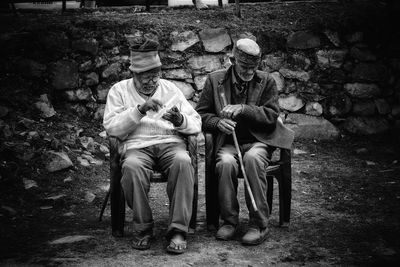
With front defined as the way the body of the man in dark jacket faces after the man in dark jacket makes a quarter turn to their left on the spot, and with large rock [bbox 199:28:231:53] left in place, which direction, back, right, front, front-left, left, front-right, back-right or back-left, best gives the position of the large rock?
left

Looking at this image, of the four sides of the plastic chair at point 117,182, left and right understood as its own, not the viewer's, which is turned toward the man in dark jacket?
left

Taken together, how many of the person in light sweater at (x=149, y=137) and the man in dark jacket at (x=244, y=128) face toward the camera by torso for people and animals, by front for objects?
2

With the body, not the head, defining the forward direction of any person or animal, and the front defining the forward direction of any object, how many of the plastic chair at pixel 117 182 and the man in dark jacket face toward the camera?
2

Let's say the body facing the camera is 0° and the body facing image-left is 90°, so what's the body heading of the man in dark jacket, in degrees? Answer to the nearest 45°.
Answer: approximately 0°

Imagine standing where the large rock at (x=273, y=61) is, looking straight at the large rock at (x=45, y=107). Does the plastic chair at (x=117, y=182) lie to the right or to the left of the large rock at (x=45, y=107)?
left

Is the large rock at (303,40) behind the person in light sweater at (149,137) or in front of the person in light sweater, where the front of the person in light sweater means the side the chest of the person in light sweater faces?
behind

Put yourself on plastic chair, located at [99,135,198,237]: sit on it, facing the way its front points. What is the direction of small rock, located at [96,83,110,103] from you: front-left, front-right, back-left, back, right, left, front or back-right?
back

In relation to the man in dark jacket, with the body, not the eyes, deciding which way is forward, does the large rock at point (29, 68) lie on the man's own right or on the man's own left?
on the man's own right
